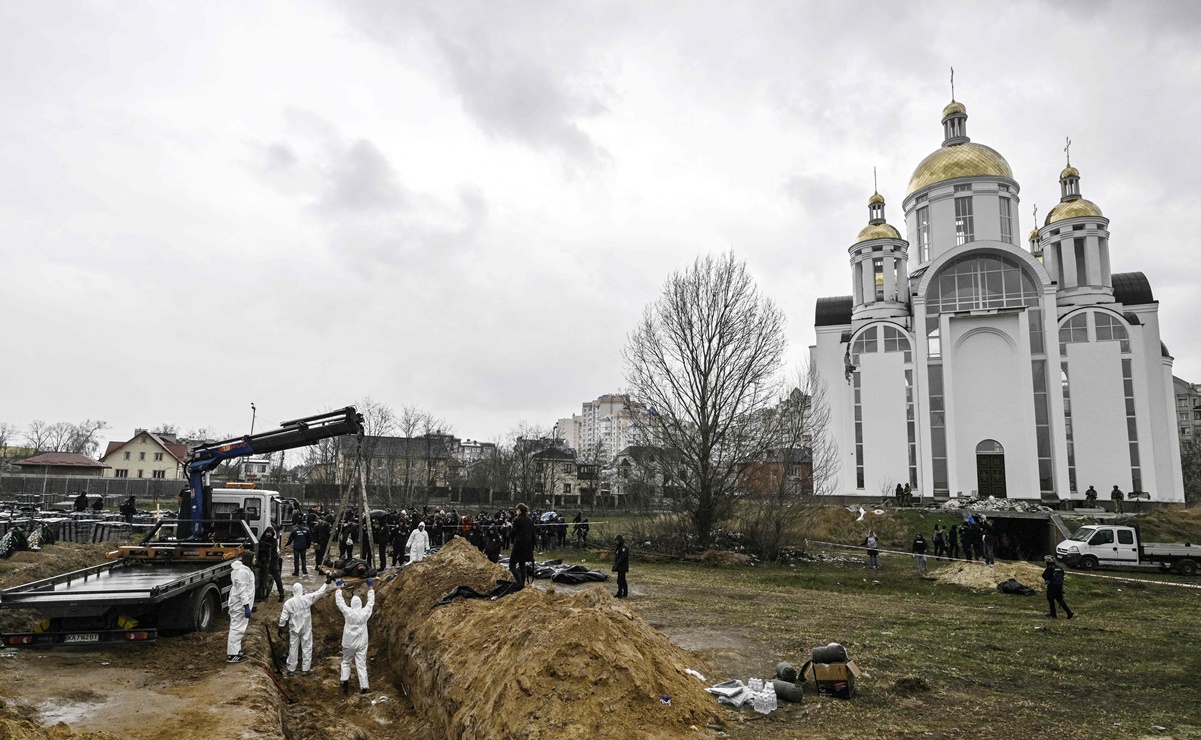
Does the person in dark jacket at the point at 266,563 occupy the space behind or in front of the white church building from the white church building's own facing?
in front

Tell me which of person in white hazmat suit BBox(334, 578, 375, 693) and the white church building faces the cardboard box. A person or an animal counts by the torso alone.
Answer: the white church building

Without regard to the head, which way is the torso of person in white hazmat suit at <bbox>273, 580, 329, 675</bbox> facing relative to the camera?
away from the camera

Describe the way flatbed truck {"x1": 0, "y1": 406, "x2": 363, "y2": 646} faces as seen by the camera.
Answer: facing away from the viewer and to the right of the viewer

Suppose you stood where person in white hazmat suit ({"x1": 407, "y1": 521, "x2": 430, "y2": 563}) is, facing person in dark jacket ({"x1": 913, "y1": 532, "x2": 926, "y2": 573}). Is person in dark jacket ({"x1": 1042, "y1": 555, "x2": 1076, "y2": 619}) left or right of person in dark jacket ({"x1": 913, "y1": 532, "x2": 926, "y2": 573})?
right

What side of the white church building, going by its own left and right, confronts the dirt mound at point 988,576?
front

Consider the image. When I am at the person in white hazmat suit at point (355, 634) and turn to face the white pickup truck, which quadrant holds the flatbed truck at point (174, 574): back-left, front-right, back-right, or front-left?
back-left

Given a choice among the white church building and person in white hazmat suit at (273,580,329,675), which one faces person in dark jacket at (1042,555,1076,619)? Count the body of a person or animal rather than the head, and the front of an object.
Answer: the white church building

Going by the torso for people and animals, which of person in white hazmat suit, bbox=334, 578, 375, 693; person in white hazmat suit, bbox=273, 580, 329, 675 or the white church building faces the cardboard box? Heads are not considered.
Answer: the white church building

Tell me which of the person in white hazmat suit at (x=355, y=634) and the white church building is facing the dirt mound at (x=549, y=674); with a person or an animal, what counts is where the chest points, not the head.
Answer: the white church building

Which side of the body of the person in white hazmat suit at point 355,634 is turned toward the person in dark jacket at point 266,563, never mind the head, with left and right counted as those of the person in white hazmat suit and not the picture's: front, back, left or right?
front

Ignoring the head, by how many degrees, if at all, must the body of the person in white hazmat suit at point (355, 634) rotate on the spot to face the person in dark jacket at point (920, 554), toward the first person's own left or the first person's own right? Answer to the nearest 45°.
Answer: approximately 45° to the first person's own right

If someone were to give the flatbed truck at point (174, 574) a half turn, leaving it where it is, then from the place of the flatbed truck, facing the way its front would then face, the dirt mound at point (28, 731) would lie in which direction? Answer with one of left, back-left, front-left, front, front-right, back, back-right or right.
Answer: front-left

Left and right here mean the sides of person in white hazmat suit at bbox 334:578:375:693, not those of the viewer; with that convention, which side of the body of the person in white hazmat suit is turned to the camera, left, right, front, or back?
back

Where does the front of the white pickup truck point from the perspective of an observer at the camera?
facing to the left of the viewer
